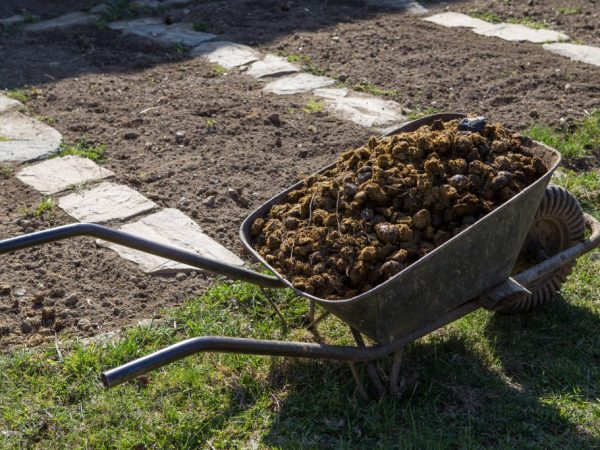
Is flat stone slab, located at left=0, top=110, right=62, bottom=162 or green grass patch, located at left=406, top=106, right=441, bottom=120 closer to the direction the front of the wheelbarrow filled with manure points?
the green grass patch

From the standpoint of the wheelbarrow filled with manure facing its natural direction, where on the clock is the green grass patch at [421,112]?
The green grass patch is roughly at 11 o'clock from the wheelbarrow filled with manure.

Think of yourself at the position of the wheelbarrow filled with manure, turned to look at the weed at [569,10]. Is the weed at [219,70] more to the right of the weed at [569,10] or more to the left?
left

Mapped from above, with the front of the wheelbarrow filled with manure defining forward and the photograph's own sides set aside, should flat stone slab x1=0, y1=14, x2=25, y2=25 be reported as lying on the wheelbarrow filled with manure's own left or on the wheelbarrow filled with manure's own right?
on the wheelbarrow filled with manure's own left

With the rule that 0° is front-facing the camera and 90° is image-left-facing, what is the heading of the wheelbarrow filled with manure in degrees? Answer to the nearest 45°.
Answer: approximately 225°

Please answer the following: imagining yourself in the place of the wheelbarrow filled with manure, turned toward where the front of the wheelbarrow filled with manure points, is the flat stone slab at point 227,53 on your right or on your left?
on your left

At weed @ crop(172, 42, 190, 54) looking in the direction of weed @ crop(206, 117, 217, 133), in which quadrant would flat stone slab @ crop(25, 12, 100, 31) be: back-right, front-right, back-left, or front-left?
back-right

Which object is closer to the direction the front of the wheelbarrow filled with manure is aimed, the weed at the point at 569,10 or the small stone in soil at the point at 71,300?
the weed

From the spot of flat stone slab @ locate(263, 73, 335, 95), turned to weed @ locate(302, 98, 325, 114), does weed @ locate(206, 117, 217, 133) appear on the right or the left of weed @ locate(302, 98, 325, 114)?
right

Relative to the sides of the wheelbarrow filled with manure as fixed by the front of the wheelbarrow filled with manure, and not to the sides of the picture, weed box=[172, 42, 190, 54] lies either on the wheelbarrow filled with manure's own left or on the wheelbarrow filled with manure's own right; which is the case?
on the wheelbarrow filled with manure's own left

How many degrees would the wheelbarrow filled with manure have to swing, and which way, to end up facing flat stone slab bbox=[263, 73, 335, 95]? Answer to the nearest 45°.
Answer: approximately 45° to its left
